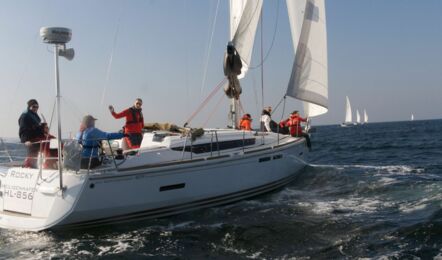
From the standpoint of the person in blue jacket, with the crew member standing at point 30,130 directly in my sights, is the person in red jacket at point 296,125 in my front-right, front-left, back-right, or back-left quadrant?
back-right

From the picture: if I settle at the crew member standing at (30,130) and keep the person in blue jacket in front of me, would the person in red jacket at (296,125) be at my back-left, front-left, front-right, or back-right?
front-left

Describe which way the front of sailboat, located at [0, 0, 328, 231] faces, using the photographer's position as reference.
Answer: facing away from the viewer and to the right of the viewer

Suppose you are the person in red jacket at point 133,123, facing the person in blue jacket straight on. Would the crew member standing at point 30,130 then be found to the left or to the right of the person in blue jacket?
right

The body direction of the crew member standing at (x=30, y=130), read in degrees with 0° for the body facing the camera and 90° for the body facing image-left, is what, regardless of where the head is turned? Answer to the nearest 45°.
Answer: approximately 315°
